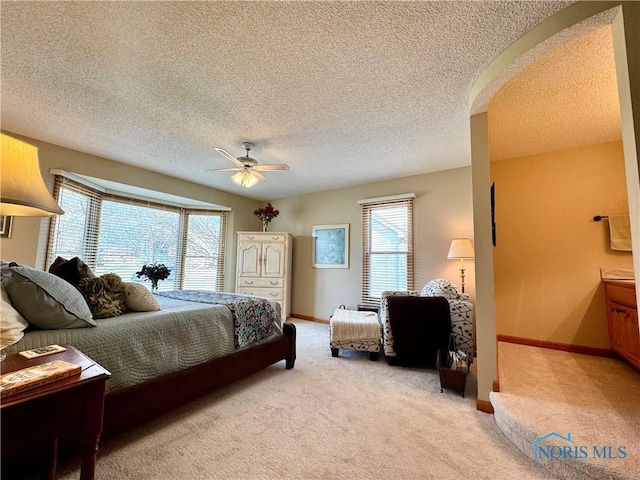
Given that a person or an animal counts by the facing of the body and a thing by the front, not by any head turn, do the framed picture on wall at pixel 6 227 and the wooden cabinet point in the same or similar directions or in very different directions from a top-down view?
very different directions

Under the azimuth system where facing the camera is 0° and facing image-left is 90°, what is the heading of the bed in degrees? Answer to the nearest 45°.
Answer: approximately 225°

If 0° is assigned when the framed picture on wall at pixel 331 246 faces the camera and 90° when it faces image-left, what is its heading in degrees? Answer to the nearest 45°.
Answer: approximately 0°

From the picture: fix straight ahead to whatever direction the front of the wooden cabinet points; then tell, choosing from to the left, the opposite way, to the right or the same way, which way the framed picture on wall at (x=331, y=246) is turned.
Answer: to the left

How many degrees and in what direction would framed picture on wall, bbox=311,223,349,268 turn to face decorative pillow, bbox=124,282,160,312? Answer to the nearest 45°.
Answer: approximately 45° to its right

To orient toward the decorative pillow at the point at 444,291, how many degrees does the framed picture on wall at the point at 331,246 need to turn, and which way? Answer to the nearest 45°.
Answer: approximately 45° to its left

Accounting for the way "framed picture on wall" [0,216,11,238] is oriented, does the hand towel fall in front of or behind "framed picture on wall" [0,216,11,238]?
in front

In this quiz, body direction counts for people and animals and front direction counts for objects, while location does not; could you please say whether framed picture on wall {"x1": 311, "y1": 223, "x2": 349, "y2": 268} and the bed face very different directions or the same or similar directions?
very different directions

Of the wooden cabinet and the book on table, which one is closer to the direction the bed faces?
the wooden cabinet

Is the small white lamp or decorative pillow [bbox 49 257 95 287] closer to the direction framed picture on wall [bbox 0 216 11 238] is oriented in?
the small white lamp

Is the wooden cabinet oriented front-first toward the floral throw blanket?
yes

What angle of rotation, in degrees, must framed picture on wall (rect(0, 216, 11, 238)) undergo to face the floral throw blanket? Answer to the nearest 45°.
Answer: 0° — it already faces it

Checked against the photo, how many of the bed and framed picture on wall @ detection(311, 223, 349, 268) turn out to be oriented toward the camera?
1
